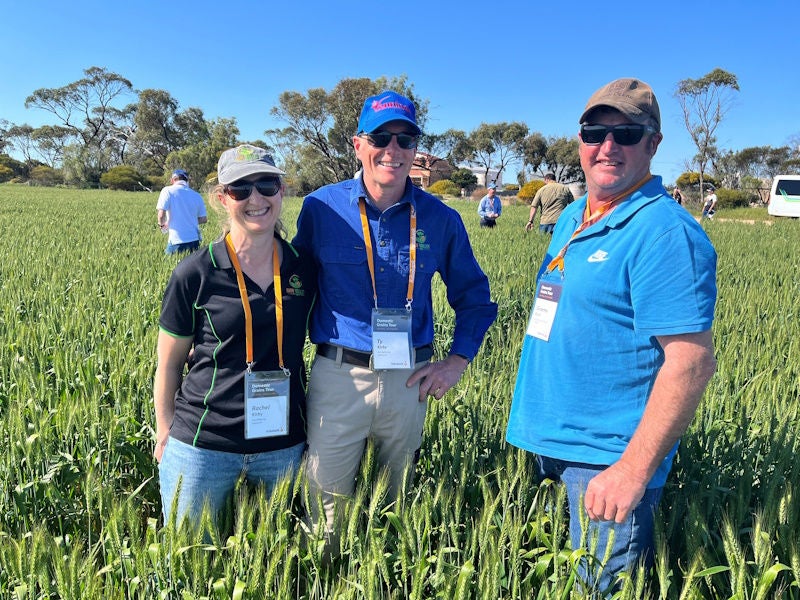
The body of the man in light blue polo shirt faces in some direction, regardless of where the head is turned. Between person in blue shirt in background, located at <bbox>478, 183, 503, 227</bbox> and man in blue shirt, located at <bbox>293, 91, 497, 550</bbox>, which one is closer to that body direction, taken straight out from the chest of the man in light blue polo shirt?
the man in blue shirt

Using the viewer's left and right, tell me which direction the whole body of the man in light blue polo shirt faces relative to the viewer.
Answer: facing the viewer and to the left of the viewer

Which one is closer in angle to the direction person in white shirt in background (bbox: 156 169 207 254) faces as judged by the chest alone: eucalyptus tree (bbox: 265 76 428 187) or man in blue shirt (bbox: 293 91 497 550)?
the eucalyptus tree

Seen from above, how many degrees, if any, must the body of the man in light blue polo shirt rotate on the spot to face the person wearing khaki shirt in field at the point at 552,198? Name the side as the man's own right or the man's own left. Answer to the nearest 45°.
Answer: approximately 135° to the man's own right

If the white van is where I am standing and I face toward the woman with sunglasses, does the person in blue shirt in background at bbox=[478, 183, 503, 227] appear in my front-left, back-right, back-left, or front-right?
front-right

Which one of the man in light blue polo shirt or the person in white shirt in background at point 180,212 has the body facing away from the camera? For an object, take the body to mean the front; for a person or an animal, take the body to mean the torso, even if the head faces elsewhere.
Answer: the person in white shirt in background

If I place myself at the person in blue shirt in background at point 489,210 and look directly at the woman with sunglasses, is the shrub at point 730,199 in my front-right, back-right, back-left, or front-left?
back-left

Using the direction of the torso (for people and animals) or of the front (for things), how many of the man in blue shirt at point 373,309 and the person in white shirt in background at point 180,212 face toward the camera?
1

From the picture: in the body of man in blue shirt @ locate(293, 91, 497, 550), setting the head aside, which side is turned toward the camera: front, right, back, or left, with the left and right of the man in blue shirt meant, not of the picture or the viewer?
front

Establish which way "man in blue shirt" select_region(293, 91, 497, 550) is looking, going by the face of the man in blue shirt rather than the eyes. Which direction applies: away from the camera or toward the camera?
toward the camera

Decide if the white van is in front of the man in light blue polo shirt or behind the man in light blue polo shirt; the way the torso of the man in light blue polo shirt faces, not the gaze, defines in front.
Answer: behind

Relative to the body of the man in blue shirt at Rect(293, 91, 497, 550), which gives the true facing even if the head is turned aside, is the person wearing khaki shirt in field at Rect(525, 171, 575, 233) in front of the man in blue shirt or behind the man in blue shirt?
behind

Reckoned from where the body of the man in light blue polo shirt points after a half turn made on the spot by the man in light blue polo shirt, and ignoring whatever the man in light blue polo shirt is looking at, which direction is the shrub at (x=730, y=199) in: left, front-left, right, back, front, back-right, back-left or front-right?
front-left

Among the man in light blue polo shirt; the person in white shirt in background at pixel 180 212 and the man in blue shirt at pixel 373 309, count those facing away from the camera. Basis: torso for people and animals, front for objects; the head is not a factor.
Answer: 1

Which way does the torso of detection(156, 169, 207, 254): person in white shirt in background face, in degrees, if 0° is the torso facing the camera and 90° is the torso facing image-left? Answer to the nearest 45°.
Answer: approximately 180°

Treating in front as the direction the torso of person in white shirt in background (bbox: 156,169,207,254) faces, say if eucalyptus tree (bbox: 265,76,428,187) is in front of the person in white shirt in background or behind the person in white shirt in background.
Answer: in front
